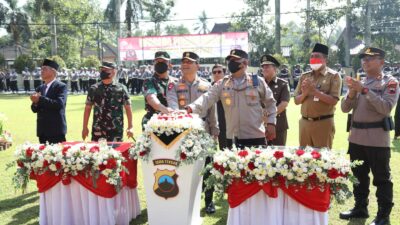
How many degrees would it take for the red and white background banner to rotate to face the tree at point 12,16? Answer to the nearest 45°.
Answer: approximately 135° to its right

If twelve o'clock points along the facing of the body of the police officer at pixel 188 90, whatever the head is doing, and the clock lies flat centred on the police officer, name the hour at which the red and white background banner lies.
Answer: The red and white background banner is roughly at 6 o'clock from the police officer.

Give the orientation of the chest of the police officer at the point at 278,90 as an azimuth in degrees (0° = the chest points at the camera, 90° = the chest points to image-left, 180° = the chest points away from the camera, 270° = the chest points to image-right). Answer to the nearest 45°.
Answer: approximately 45°

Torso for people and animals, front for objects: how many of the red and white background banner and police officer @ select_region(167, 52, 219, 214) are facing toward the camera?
2

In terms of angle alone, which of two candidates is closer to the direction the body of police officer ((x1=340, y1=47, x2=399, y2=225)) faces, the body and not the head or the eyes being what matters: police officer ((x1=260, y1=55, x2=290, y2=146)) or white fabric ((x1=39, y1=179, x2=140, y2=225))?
the white fabric

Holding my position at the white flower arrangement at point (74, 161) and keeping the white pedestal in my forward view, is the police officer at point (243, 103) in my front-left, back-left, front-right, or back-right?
front-left

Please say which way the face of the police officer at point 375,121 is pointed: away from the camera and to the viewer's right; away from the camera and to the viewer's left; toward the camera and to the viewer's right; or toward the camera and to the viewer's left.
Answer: toward the camera and to the viewer's left

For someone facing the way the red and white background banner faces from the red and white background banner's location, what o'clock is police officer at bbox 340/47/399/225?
The police officer is roughly at 12 o'clock from the red and white background banner.

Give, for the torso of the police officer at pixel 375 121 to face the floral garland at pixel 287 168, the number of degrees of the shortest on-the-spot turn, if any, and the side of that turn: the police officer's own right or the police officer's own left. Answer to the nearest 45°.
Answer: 0° — they already face it

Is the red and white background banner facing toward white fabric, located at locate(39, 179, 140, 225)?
yes

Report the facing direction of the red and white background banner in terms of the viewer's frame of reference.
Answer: facing the viewer

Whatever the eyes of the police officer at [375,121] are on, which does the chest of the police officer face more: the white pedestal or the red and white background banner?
the white pedestal

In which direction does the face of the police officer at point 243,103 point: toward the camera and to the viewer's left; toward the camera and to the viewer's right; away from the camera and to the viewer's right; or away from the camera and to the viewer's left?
toward the camera and to the viewer's left

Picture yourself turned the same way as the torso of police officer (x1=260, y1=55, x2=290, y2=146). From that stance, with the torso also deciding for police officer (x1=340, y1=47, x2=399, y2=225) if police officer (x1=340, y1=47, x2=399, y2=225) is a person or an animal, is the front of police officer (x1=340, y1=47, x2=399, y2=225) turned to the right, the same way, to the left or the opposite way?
the same way

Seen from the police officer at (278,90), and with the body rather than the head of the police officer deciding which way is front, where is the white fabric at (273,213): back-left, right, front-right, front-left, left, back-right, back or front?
front-left

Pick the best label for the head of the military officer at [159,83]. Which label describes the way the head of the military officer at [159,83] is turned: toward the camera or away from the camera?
toward the camera

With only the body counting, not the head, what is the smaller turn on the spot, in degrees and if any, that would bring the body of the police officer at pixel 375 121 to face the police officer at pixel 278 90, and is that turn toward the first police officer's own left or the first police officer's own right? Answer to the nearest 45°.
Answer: approximately 90° to the first police officer's own right

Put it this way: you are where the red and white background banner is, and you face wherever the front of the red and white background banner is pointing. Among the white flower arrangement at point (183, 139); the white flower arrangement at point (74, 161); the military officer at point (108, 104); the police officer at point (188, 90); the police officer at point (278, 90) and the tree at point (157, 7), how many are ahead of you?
5
